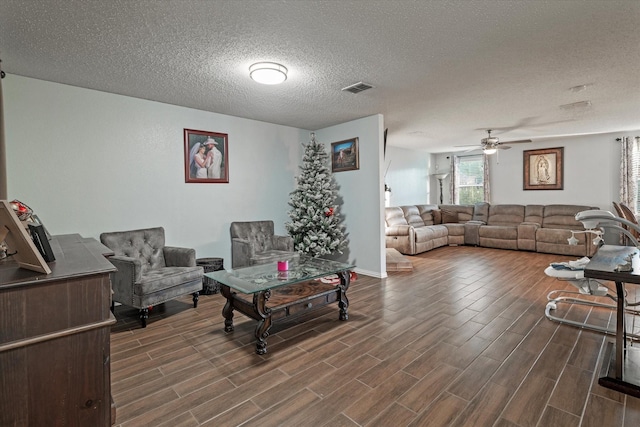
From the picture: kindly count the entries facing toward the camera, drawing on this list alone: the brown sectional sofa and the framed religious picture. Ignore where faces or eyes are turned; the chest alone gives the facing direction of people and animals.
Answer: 2

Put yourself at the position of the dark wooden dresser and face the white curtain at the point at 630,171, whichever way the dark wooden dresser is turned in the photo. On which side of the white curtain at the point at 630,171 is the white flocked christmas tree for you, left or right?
left

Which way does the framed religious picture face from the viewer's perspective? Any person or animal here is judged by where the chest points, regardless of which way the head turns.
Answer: toward the camera

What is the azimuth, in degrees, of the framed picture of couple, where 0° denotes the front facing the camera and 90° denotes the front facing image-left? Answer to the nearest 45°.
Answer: approximately 315°

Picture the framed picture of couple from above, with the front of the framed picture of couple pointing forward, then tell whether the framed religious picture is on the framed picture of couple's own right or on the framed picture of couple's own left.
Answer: on the framed picture of couple's own left

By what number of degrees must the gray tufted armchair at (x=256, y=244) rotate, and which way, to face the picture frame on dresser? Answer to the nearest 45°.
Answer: approximately 45° to its right

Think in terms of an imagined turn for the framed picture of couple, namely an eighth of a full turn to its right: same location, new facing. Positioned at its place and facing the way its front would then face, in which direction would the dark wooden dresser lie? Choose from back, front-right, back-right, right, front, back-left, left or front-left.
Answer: front

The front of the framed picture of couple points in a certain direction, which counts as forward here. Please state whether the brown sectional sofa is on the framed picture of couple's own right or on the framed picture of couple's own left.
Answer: on the framed picture of couple's own left

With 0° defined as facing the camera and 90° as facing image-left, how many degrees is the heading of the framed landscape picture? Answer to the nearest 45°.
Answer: approximately 45°

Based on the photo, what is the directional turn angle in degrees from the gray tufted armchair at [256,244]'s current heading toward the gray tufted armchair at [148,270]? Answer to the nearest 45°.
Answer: approximately 90° to its right

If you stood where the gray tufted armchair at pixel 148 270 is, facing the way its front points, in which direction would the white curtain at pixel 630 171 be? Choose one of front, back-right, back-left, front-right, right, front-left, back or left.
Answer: front-left

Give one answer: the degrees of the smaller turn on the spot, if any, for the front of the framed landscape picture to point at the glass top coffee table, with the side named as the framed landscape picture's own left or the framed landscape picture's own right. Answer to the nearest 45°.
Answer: approximately 45° to the framed landscape picture's own left
